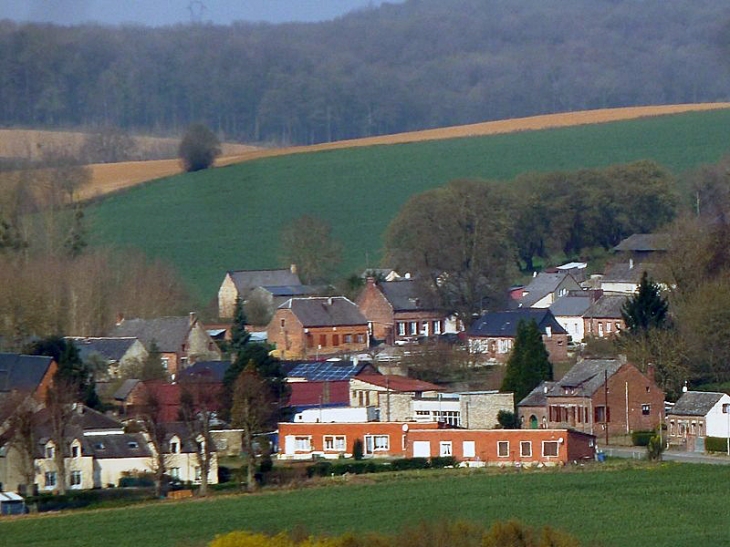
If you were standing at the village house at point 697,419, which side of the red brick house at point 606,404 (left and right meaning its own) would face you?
left

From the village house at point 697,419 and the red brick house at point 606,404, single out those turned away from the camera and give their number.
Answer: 0

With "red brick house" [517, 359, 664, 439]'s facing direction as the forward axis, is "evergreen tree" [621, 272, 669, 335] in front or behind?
behind

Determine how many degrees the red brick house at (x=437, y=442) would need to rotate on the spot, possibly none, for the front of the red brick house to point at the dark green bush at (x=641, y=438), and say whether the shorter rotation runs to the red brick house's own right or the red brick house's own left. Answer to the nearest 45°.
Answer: approximately 135° to the red brick house's own left

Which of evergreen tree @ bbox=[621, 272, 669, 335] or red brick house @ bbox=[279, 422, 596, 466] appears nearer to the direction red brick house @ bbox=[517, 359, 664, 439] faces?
the red brick house

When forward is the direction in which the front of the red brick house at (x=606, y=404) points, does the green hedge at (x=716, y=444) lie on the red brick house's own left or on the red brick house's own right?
on the red brick house's own left

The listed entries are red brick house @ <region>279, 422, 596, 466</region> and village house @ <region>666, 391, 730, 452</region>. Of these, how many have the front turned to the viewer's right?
0

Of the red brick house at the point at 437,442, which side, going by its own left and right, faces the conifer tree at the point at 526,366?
back

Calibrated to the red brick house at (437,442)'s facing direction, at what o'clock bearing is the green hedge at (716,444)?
The green hedge is roughly at 9 o'clock from the red brick house.

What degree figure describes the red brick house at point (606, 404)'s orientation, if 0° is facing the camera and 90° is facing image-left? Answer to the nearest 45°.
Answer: approximately 45°

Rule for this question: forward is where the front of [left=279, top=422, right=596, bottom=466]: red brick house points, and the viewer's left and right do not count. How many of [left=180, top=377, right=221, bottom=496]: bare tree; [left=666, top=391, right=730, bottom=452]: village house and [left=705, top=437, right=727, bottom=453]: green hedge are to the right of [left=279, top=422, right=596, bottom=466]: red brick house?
1

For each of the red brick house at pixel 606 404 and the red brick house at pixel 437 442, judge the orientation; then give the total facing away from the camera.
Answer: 0

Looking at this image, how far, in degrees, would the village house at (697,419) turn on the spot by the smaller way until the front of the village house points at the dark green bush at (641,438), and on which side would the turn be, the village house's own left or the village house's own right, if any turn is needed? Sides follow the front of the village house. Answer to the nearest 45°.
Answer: approximately 45° to the village house's own right

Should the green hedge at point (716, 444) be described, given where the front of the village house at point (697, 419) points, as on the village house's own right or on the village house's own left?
on the village house's own left

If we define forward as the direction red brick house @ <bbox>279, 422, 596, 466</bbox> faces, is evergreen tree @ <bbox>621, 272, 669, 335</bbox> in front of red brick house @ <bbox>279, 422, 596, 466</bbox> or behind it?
behind

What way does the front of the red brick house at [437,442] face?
toward the camera
